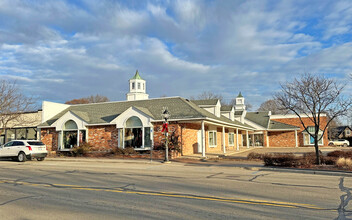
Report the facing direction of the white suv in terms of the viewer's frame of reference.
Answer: facing away from the viewer and to the left of the viewer

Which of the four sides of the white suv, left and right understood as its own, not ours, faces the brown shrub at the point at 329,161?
back

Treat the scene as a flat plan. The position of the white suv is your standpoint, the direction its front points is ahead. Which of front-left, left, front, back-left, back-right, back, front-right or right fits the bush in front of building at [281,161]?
back

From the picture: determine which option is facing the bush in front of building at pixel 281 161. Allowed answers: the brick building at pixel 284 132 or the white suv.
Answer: the brick building

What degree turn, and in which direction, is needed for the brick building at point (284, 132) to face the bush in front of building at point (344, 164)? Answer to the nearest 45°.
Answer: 0° — it already faces it

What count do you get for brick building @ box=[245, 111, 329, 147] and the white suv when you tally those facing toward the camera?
1

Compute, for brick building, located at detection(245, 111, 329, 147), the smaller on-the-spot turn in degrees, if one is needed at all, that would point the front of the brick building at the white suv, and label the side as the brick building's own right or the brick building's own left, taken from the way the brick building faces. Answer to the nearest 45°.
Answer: approximately 45° to the brick building's own right

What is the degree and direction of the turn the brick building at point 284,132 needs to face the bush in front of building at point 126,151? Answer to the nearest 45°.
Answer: approximately 45° to its right

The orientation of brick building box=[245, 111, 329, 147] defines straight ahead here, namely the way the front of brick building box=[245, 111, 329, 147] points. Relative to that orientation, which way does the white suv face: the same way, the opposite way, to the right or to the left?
to the right
